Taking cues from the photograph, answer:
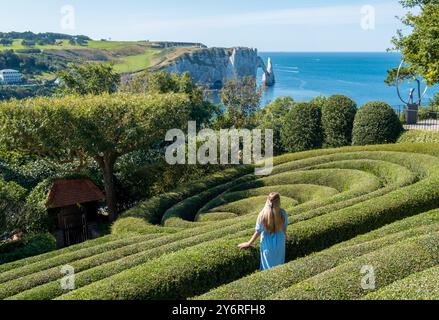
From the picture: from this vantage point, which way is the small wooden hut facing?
toward the camera

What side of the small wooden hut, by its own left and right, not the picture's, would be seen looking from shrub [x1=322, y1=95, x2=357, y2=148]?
left

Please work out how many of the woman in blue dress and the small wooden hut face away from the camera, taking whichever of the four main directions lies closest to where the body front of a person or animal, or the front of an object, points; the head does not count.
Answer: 1

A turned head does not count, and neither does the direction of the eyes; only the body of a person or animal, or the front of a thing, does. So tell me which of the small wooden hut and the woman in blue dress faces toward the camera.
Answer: the small wooden hut

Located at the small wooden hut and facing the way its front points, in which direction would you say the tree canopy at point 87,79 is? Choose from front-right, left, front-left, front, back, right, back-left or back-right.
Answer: back

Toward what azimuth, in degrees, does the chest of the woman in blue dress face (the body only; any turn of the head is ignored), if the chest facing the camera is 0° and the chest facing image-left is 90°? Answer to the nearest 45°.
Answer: approximately 180°

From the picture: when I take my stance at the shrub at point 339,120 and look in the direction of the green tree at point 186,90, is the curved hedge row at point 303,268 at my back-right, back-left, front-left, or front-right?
back-left

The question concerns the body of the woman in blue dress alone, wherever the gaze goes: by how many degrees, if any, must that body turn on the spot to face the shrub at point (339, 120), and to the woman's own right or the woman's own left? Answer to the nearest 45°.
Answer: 0° — they already face it

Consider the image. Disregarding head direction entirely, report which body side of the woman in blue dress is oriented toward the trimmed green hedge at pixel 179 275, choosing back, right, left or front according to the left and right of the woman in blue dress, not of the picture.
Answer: left

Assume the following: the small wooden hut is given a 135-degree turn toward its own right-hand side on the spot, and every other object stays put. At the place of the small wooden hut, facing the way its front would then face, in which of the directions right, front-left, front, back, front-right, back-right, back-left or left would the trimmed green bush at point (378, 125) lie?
back-right

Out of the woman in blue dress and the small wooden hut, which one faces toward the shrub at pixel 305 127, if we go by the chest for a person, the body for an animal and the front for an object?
the woman in blue dress

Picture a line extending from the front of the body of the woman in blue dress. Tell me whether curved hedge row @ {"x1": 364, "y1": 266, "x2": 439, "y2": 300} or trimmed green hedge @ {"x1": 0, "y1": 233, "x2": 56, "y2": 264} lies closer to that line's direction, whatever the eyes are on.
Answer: the trimmed green hedge

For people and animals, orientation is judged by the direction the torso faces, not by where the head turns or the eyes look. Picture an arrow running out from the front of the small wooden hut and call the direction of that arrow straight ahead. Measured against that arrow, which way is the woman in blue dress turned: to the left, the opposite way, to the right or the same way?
the opposite way

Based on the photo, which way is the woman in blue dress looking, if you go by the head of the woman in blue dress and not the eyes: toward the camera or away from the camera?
away from the camera
